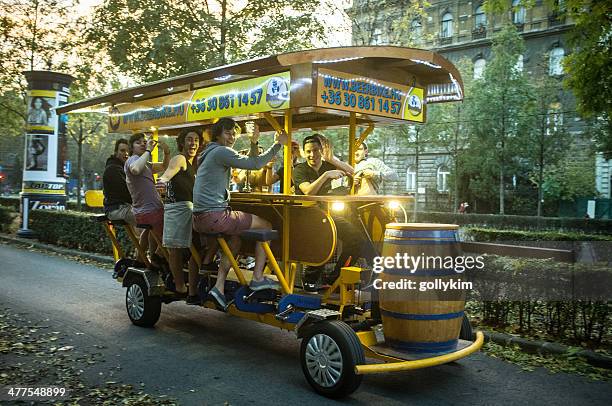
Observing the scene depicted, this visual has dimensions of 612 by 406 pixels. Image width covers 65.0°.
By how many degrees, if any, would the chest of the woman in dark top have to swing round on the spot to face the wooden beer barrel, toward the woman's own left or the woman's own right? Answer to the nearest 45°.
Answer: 0° — they already face it

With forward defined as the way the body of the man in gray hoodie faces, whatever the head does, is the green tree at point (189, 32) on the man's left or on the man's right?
on the man's left

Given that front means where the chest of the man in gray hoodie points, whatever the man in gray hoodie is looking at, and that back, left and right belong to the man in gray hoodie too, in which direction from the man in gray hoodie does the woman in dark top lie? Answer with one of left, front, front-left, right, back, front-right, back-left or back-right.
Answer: back-left

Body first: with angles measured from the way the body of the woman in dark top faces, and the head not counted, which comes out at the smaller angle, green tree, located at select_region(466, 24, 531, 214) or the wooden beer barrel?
the wooden beer barrel

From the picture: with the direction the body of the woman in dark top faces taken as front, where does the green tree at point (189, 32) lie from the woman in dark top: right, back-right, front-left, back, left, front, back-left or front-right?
back-left

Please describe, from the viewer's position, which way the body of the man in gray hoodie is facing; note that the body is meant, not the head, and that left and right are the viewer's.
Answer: facing to the right of the viewer

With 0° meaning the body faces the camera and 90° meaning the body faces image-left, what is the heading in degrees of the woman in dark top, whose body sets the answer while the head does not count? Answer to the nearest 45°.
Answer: approximately 315°
